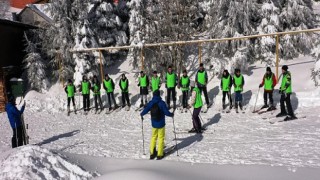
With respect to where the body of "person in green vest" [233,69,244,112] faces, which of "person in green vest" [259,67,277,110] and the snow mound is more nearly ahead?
the snow mound

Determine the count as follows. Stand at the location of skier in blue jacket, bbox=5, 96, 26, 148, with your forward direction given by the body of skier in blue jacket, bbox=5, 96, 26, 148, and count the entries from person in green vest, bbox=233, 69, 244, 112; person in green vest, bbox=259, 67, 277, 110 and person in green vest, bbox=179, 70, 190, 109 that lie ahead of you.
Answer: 3

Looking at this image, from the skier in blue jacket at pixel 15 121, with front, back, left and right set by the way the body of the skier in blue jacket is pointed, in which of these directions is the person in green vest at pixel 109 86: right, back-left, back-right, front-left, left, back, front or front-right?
front-left

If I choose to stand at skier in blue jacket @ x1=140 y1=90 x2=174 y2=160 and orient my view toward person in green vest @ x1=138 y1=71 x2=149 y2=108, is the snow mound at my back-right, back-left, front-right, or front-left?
back-left

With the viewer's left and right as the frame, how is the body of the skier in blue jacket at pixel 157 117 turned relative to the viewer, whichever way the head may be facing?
facing away from the viewer

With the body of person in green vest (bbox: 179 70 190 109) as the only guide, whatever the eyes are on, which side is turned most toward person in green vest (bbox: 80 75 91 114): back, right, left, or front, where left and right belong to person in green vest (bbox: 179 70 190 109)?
right

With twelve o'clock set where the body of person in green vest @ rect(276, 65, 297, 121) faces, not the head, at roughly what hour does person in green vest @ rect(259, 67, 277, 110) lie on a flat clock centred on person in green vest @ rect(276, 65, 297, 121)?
person in green vest @ rect(259, 67, 277, 110) is roughly at 2 o'clock from person in green vest @ rect(276, 65, 297, 121).

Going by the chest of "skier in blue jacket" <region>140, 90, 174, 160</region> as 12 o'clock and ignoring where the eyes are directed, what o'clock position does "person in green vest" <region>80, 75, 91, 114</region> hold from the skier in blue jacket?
The person in green vest is roughly at 11 o'clock from the skier in blue jacket.

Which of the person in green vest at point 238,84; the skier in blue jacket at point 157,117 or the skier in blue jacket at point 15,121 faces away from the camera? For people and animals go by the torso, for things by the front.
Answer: the skier in blue jacket at point 157,117

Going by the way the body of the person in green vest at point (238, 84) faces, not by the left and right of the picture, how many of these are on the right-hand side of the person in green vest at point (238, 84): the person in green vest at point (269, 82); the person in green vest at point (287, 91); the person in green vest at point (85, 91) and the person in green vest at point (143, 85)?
2

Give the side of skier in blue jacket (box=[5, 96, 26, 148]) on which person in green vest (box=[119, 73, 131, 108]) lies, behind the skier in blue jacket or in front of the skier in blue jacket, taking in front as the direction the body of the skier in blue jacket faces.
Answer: in front
